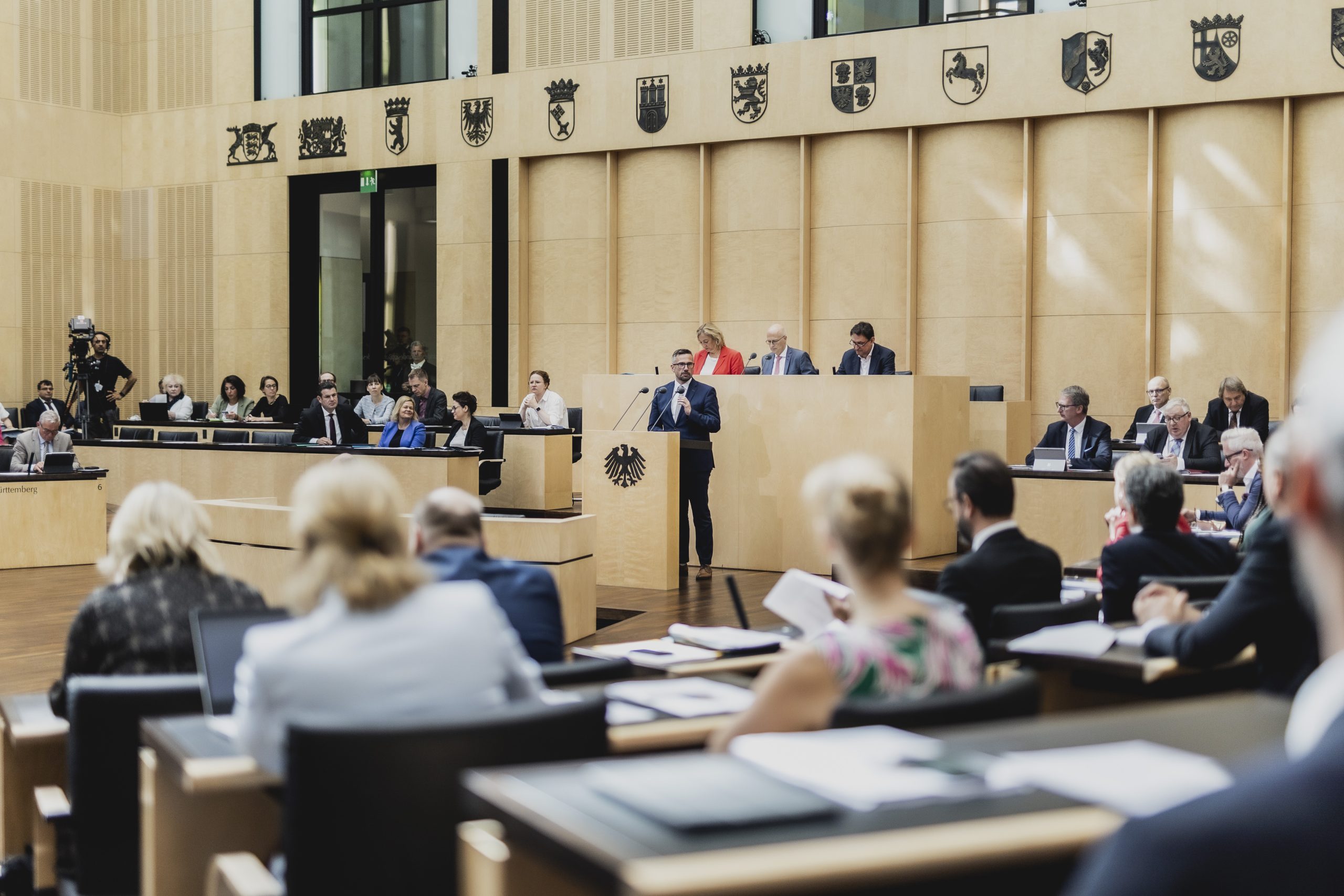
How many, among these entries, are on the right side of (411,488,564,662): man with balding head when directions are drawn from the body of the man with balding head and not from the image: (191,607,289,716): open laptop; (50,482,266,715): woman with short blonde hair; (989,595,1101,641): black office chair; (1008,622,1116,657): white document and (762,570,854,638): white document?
3

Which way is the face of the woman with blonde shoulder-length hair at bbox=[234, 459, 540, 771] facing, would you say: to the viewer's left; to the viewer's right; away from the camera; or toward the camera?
away from the camera

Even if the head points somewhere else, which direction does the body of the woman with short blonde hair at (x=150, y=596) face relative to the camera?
away from the camera

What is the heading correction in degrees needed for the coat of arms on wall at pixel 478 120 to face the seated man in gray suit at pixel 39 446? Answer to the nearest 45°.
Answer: approximately 45° to its right

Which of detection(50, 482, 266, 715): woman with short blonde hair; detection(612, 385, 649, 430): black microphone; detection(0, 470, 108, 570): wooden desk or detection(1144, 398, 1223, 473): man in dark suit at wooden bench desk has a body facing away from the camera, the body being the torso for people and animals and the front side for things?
the woman with short blonde hair
